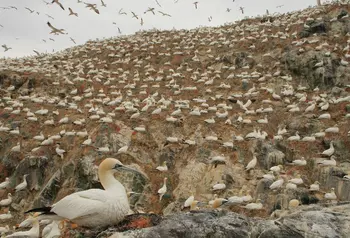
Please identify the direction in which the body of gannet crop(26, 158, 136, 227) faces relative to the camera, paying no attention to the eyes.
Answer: to the viewer's right

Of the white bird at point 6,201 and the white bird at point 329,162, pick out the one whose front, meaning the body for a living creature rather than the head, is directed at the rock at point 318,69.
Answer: the white bird at point 6,201

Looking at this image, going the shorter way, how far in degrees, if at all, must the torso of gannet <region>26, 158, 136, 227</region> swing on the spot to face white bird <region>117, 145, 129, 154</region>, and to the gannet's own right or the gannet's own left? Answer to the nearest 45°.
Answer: approximately 90° to the gannet's own left

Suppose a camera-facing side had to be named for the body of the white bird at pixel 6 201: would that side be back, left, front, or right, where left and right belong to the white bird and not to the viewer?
right
